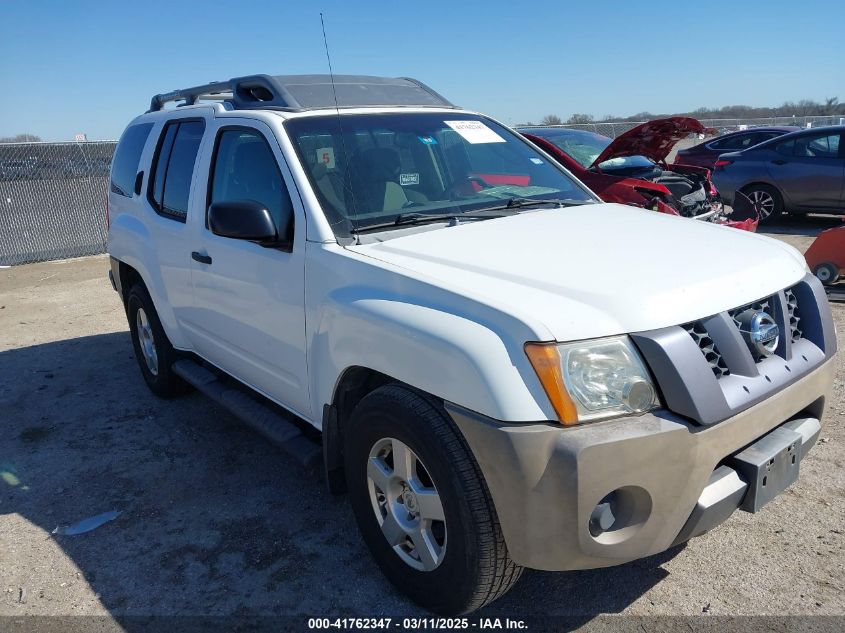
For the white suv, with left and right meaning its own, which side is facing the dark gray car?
left

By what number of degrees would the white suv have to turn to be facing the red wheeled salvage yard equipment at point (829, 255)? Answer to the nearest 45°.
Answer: approximately 90° to its left

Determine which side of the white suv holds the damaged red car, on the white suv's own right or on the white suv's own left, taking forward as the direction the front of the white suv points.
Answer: on the white suv's own left

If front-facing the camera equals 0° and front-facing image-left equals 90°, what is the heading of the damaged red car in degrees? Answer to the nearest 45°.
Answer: approximately 315°

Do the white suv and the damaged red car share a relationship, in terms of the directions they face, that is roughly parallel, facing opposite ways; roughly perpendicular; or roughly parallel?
roughly parallel

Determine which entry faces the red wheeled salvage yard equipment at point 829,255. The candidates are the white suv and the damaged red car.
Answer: the damaged red car

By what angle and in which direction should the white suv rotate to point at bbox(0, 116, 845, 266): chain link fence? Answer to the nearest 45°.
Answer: approximately 180°

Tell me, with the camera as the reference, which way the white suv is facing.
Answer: facing the viewer and to the right of the viewer

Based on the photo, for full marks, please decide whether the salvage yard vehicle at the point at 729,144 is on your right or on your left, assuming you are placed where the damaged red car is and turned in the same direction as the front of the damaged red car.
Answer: on your left

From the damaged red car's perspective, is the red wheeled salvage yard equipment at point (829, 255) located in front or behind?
in front

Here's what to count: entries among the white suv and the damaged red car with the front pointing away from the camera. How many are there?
0
